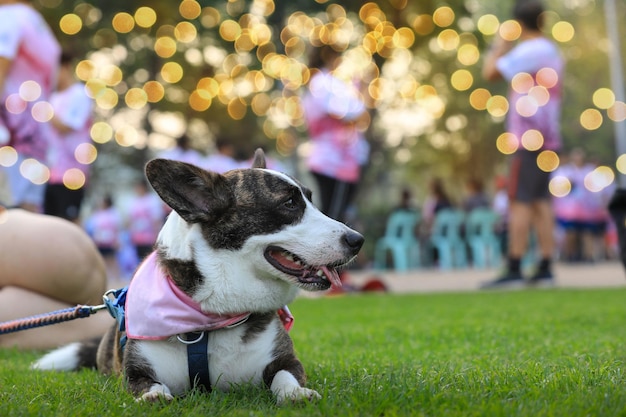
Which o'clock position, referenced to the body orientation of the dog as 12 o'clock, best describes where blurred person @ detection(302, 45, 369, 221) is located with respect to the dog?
The blurred person is roughly at 8 o'clock from the dog.

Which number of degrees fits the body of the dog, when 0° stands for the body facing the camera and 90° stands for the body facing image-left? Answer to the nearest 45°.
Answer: approximately 315°

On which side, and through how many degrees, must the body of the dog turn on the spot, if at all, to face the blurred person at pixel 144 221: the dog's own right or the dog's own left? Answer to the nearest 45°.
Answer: approximately 135° to the dog's own left

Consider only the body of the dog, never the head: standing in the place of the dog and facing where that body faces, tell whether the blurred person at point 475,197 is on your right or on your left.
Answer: on your left

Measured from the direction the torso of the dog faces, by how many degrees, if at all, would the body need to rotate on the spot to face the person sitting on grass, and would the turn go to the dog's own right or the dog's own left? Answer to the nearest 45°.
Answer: approximately 180°
